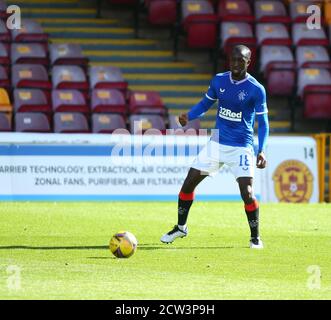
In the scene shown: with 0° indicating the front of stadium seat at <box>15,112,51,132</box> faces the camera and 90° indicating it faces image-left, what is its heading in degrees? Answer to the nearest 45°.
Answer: approximately 0°

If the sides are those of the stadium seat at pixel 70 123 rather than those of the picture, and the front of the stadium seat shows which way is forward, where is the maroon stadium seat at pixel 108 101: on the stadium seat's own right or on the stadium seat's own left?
on the stadium seat's own left

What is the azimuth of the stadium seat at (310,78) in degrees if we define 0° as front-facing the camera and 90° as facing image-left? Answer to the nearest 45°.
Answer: approximately 0°
